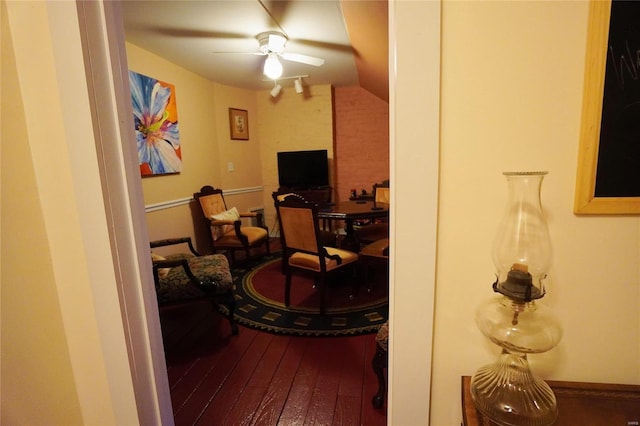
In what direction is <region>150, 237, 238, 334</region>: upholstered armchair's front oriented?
to the viewer's right

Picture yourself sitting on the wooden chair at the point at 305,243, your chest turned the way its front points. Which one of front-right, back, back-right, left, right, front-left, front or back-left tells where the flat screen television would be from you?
front-left

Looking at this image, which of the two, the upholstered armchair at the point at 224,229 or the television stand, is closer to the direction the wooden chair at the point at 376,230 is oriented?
the upholstered armchair

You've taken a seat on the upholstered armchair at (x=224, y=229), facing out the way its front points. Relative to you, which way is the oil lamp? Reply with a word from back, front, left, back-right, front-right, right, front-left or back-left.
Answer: front-right

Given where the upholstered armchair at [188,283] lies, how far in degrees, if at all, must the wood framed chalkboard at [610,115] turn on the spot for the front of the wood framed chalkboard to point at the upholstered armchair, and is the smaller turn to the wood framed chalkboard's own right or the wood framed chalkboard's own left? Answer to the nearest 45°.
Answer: approximately 90° to the wood framed chalkboard's own right

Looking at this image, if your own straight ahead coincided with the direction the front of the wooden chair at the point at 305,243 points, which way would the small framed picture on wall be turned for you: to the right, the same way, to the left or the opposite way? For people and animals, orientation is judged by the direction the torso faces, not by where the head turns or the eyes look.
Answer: to the right

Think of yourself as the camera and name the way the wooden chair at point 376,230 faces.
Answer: facing the viewer and to the left of the viewer

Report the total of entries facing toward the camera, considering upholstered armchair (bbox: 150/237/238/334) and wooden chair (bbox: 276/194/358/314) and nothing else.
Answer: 0

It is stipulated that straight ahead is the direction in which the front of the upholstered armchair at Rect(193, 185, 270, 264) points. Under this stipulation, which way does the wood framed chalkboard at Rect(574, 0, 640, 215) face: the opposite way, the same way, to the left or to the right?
to the right
